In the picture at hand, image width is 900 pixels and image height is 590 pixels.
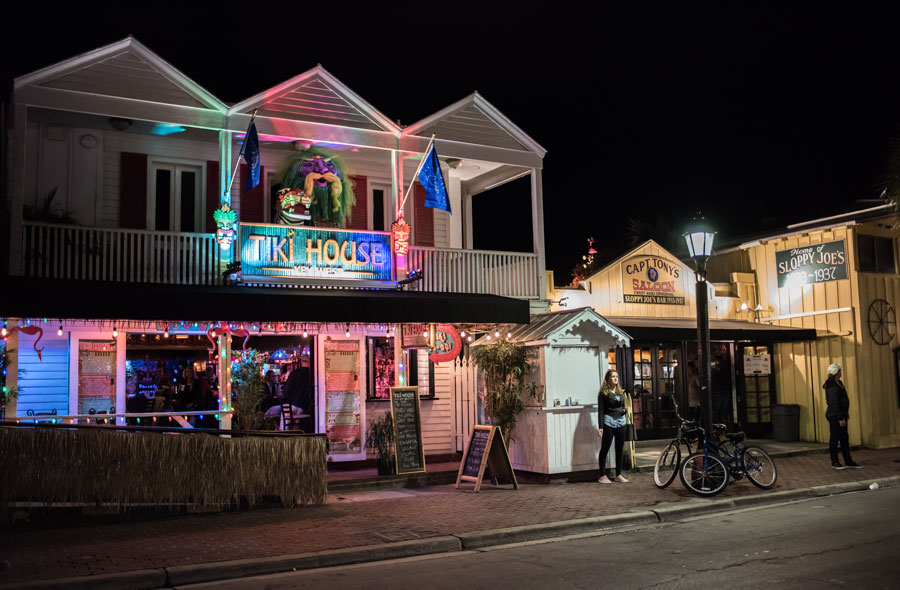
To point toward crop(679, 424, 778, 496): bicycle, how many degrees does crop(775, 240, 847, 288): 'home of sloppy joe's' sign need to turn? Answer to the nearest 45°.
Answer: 0° — it already faces it

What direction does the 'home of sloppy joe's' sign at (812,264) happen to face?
toward the camera

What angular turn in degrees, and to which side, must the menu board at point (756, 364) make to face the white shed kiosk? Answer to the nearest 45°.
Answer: approximately 45° to its right

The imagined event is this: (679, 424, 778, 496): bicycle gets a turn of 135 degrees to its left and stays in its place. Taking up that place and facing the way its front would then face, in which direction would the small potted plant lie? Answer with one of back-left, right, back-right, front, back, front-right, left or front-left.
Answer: back

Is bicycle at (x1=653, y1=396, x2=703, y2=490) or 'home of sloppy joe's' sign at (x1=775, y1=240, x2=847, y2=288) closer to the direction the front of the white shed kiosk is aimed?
the bicycle

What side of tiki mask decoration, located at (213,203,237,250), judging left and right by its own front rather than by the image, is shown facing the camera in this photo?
front

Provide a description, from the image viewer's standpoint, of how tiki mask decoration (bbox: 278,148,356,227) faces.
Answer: facing the viewer

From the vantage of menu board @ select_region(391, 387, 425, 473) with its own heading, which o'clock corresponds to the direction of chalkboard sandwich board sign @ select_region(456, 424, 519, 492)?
The chalkboard sandwich board sign is roughly at 10 o'clock from the menu board.

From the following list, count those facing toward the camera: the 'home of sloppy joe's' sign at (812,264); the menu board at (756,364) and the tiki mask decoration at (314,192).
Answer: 3

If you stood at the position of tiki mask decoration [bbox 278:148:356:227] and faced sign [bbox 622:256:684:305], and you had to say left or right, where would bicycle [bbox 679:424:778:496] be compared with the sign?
right

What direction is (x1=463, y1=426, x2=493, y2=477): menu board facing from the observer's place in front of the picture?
facing the viewer and to the left of the viewer
